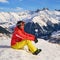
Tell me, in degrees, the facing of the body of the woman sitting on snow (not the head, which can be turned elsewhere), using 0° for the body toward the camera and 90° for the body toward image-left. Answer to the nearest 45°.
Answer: approximately 270°
